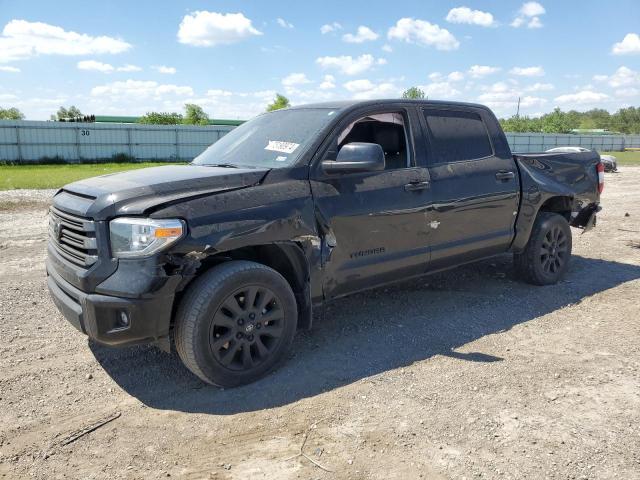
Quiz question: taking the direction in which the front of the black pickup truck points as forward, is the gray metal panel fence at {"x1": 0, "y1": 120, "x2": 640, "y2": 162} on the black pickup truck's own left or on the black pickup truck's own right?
on the black pickup truck's own right

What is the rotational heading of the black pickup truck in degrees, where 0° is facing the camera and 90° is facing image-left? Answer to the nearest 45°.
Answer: approximately 45°
